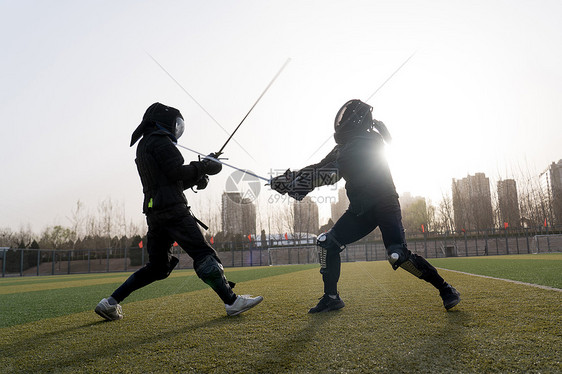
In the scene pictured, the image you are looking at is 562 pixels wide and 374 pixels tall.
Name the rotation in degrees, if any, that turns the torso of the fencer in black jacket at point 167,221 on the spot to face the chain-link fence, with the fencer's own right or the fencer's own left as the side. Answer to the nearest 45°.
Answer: approximately 90° to the fencer's own left

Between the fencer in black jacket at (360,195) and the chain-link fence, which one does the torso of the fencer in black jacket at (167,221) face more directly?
the fencer in black jacket

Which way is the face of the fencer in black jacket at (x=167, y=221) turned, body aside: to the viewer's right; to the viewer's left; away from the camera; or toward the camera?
to the viewer's right

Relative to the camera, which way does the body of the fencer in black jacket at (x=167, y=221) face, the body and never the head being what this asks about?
to the viewer's right

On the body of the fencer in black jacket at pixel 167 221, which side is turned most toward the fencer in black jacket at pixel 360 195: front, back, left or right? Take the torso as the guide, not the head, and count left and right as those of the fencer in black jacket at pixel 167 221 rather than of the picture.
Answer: front
